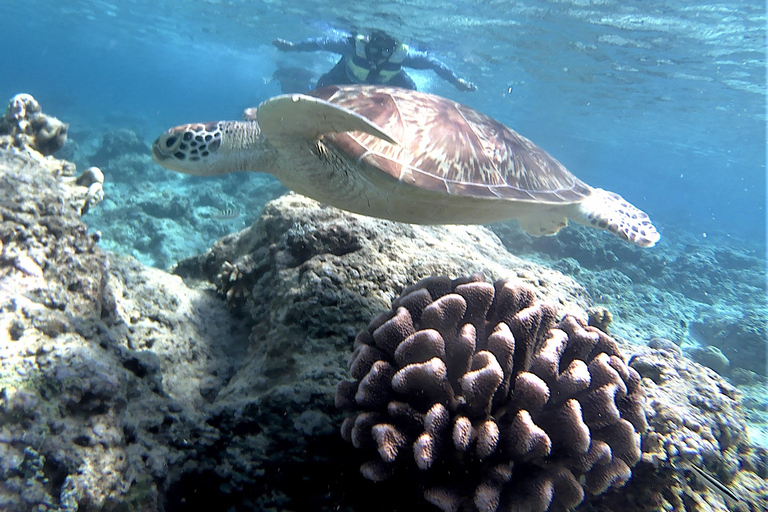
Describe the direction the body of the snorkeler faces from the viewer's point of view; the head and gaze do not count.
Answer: toward the camera

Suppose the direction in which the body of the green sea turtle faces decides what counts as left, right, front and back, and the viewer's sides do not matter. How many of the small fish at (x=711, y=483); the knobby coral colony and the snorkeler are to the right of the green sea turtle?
1

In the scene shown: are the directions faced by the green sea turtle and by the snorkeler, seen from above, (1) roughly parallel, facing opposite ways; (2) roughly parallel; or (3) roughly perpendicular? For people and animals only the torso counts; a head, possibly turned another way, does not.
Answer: roughly perpendicular

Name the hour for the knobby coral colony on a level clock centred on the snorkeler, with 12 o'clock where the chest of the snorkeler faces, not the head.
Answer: The knobby coral colony is roughly at 12 o'clock from the snorkeler.

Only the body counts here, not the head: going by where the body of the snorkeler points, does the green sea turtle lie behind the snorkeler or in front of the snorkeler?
in front

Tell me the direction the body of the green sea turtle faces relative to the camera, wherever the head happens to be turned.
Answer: to the viewer's left

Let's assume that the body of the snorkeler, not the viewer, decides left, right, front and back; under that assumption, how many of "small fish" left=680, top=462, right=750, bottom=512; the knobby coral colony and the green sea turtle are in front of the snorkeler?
3

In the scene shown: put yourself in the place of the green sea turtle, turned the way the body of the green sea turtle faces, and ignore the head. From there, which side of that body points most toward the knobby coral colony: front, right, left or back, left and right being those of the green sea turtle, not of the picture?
left

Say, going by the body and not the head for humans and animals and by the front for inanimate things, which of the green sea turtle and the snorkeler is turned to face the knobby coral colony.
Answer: the snorkeler
